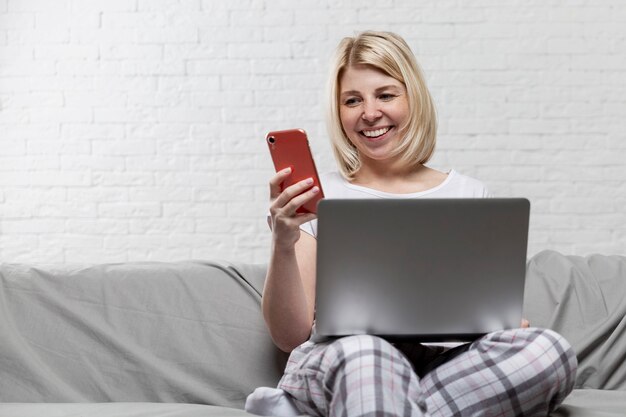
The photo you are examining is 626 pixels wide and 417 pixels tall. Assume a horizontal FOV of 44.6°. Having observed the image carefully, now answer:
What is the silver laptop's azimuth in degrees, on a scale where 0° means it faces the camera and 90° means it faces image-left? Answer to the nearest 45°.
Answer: approximately 180°

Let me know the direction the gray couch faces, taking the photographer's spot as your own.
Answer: facing the viewer

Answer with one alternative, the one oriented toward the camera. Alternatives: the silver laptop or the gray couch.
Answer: the gray couch

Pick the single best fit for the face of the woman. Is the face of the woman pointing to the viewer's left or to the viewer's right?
to the viewer's left
